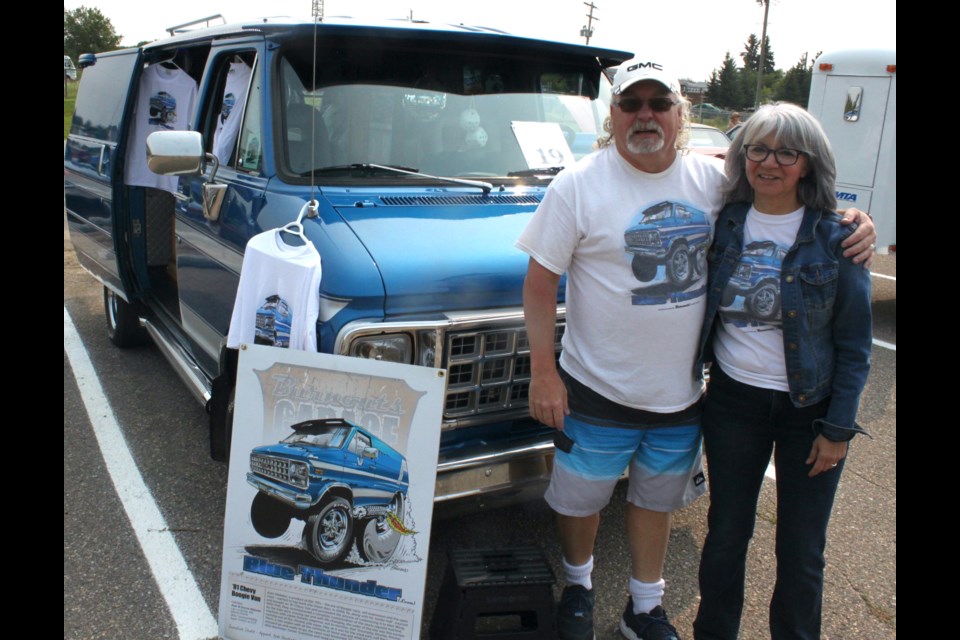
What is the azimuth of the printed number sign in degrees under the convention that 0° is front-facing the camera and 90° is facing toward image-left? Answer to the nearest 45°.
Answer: approximately 0°

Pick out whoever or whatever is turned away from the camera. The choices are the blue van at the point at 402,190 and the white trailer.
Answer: the white trailer

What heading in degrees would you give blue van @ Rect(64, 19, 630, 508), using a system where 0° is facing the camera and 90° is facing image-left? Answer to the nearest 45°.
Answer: approximately 315°

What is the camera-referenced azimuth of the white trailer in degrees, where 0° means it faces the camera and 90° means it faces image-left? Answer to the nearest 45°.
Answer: approximately 180°

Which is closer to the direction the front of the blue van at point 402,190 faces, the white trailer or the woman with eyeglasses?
the woman with eyeglasses

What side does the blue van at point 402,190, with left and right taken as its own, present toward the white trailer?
left

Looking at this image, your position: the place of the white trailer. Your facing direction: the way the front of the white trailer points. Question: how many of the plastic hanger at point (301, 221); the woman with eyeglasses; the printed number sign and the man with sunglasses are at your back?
4

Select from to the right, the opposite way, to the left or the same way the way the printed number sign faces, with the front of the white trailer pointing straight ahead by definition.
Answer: the opposite way

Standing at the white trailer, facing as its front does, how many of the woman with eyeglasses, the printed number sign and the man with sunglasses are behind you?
3

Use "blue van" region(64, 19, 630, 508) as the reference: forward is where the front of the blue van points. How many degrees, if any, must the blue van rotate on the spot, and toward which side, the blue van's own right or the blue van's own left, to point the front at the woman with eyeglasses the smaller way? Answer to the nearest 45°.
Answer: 0° — it already faces them
